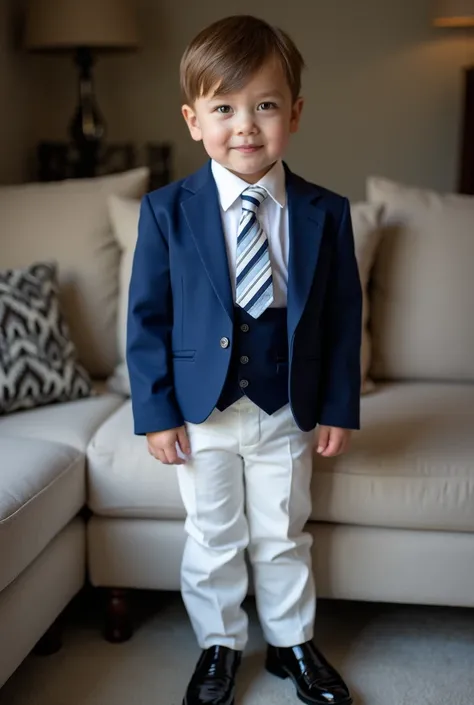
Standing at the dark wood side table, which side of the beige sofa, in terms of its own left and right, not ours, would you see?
back

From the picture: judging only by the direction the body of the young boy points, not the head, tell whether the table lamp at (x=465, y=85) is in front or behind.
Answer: behind

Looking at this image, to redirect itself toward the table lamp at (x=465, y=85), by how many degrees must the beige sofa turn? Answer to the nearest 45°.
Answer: approximately 180°

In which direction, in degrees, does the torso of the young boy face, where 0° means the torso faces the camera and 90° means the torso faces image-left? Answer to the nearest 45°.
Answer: approximately 0°

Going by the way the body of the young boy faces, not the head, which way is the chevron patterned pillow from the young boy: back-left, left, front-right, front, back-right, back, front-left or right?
back-right

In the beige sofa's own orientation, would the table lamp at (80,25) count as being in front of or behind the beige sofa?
behind

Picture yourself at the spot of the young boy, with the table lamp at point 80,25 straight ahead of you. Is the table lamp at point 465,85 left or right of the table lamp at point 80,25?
right
